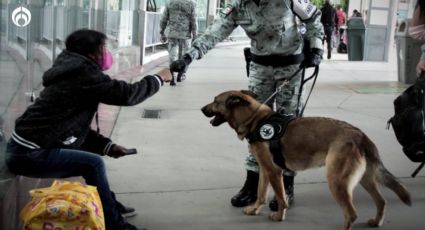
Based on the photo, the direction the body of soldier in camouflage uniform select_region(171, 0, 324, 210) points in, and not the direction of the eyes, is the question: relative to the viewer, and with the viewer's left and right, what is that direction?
facing the viewer and to the left of the viewer

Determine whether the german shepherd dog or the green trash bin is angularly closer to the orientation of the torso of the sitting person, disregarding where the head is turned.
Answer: the german shepherd dog

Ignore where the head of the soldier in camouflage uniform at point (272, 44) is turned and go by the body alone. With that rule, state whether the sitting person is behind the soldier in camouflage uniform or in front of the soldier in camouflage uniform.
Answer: in front

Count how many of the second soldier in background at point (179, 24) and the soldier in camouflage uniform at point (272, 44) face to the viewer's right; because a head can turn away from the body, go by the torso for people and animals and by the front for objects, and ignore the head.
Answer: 0

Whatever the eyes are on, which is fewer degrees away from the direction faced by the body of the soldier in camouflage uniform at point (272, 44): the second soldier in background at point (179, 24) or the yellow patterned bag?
the yellow patterned bag

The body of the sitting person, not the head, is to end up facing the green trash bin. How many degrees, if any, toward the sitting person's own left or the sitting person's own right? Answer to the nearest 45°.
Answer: approximately 45° to the sitting person's own left

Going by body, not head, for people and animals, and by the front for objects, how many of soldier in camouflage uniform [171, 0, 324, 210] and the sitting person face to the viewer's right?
1

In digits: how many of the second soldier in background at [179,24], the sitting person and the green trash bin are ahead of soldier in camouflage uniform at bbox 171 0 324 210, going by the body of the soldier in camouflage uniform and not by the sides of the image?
1

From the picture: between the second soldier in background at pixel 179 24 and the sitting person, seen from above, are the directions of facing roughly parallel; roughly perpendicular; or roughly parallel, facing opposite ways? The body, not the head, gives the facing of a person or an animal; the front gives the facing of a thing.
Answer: roughly perpendicular

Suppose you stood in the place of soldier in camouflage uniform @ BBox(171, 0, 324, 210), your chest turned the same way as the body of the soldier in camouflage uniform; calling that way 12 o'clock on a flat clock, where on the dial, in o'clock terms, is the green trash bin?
The green trash bin is roughly at 5 o'clock from the soldier in camouflage uniform.

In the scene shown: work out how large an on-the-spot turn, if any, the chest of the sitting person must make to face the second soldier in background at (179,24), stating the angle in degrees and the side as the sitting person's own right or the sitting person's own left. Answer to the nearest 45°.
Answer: approximately 90° to the sitting person's own left

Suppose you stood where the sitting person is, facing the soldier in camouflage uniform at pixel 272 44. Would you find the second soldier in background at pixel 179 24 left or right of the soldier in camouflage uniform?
left
